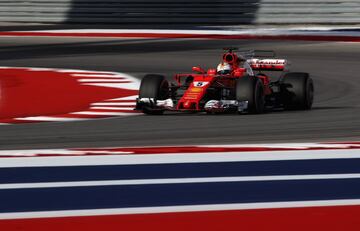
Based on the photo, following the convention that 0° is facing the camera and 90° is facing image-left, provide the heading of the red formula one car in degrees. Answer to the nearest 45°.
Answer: approximately 45°
